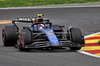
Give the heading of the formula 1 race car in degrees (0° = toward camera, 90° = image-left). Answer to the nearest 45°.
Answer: approximately 0°
